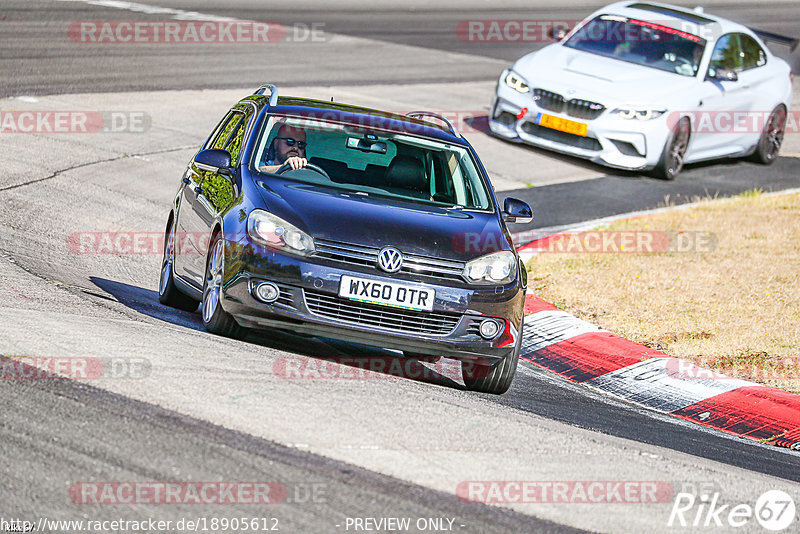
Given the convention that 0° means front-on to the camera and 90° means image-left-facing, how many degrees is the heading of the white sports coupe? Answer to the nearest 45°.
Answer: approximately 45°

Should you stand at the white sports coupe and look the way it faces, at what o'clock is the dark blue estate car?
The dark blue estate car is roughly at 11 o'clock from the white sports coupe.
